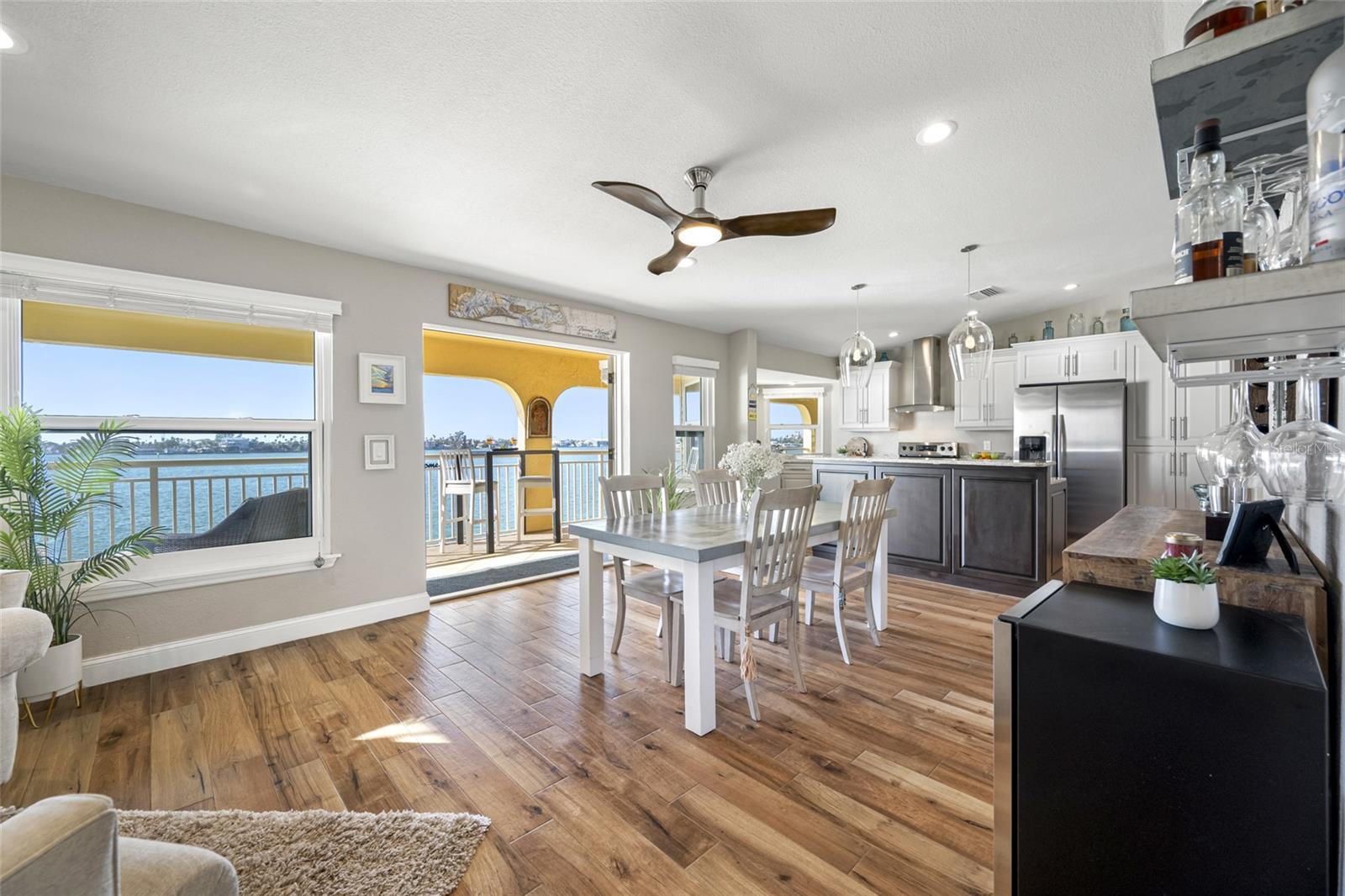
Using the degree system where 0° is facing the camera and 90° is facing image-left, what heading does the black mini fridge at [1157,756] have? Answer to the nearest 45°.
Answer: approximately 90°

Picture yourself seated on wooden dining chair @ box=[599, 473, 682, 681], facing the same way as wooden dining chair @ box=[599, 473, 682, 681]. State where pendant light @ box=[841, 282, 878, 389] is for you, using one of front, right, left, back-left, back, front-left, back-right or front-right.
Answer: front-left

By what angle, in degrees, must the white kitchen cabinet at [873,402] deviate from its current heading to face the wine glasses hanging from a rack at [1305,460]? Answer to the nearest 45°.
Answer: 0° — it already faces it

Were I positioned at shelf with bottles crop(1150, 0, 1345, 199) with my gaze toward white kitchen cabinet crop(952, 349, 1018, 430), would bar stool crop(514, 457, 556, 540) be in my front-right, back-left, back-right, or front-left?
front-left

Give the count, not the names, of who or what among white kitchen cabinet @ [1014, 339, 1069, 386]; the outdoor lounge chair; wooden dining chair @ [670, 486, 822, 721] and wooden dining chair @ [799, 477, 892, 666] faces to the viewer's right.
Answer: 0

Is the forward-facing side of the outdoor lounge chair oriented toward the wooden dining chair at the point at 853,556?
no

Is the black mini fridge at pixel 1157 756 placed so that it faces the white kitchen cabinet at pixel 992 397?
no

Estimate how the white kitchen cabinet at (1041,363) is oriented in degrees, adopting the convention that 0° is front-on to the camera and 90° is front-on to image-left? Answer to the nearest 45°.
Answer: approximately 0°

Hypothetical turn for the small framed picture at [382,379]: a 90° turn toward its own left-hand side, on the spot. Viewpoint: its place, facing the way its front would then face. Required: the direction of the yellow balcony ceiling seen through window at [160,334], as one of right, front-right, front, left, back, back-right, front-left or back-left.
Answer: back-left

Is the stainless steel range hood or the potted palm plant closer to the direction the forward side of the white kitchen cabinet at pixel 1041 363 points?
the potted palm plant

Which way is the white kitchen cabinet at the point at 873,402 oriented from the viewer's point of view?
toward the camera

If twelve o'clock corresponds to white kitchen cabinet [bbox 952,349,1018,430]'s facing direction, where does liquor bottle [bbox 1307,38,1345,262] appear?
The liquor bottle is roughly at 12 o'clock from the white kitchen cabinet.

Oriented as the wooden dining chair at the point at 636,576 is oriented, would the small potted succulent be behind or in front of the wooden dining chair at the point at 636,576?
in front

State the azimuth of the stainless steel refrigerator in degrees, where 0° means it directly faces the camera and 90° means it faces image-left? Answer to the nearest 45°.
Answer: approximately 0°

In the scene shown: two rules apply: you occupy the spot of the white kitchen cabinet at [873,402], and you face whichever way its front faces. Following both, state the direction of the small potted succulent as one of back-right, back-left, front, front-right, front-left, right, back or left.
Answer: front

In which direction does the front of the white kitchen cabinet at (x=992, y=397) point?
toward the camera

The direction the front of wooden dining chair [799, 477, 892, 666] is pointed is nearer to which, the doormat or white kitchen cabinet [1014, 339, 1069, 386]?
the doormat

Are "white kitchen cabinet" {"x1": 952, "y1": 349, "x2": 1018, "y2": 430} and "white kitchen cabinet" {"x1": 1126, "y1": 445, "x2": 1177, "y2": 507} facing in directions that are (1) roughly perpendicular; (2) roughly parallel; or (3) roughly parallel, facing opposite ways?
roughly parallel

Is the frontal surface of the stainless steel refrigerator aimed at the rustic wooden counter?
yes
